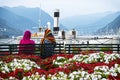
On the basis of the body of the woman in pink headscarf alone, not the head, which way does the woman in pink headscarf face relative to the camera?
away from the camera

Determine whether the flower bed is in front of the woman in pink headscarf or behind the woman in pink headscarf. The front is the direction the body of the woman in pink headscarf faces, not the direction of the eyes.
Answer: behind

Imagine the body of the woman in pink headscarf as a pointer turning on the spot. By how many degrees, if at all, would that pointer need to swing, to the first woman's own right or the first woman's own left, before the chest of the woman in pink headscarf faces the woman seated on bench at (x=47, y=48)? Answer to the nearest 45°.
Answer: approximately 135° to the first woman's own right
